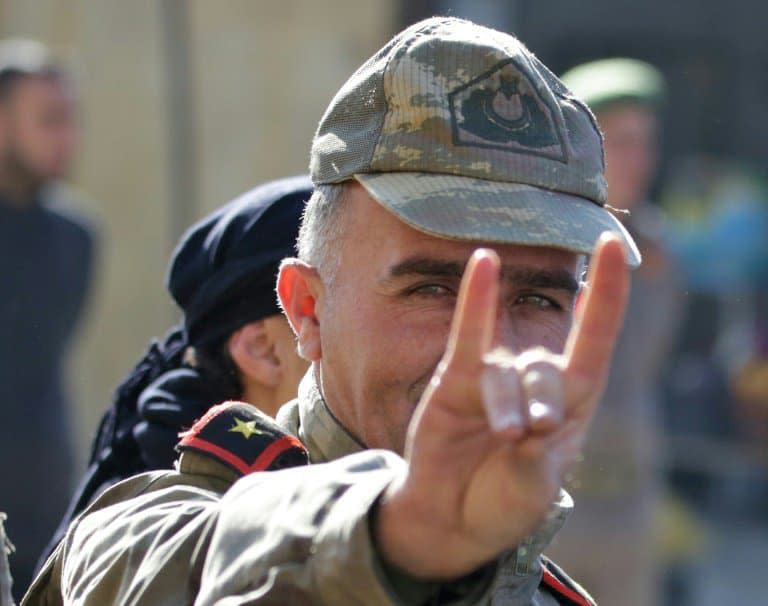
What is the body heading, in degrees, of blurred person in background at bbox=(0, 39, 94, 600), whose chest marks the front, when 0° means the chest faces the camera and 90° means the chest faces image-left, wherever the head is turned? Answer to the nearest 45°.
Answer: approximately 315°

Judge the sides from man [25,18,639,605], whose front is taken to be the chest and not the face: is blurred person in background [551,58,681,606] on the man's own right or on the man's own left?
on the man's own left

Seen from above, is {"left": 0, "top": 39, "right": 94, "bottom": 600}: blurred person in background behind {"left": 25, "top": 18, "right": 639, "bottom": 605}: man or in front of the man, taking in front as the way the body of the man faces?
behind

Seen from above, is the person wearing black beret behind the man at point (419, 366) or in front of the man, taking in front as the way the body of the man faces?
behind

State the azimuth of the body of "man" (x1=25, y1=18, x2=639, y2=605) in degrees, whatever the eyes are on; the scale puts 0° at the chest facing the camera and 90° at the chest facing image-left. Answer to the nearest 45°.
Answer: approximately 315°
